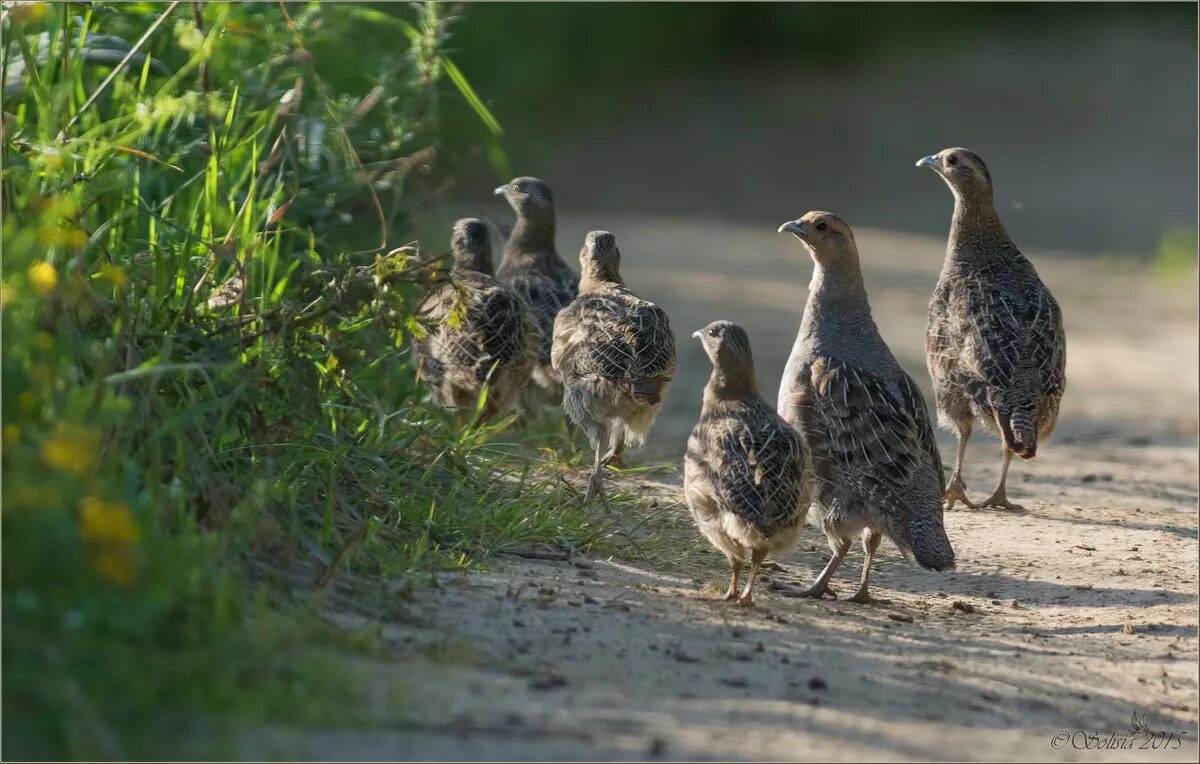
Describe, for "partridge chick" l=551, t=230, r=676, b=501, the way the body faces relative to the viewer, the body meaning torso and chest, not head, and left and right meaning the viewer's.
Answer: facing away from the viewer

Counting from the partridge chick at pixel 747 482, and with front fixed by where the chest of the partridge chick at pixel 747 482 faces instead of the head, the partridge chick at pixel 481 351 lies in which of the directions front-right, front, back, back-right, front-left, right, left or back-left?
front

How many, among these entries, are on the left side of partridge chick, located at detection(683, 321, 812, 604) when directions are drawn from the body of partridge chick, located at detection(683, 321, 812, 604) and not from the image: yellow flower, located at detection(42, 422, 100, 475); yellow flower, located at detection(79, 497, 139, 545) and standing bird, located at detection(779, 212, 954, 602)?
2

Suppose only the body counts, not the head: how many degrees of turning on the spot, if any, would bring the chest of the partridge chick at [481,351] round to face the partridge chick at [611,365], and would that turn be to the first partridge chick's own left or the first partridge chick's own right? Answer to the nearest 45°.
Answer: approximately 135° to the first partridge chick's own right

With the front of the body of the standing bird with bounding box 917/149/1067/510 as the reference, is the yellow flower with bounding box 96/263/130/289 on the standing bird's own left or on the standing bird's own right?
on the standing bird's own left

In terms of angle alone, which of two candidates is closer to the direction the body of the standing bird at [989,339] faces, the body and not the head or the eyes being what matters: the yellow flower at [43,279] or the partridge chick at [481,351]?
the partridge chick

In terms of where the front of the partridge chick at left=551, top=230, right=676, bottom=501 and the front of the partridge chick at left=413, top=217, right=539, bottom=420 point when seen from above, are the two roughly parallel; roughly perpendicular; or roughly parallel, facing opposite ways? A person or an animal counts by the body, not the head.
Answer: roughly parallel

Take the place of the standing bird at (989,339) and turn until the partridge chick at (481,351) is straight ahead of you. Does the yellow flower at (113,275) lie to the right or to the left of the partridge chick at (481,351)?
left

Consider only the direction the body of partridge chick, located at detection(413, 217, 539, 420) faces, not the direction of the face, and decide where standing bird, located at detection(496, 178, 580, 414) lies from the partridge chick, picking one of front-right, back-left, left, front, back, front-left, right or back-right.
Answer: front

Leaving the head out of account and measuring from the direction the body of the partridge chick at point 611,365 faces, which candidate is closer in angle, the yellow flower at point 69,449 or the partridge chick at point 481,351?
the partridge chick

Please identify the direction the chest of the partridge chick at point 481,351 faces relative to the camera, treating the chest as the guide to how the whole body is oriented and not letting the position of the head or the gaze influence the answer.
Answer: away from the camera

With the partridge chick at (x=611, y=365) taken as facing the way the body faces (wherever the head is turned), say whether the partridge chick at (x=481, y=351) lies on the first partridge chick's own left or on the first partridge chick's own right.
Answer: on the first partridge chick's own left

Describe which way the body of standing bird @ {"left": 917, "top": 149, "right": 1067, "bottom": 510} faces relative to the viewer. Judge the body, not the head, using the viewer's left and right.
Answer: facing away from the viewer and to the left of the viewer

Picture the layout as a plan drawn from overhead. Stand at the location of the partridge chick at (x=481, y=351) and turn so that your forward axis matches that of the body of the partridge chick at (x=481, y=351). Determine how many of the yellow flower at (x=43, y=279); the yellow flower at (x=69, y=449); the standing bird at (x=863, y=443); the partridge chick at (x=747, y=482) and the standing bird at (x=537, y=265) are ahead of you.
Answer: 1

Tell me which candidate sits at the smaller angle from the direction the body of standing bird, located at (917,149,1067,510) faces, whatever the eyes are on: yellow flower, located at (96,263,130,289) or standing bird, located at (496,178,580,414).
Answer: the standing bird

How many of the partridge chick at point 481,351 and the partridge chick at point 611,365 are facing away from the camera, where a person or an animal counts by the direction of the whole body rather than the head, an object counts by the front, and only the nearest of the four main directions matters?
2

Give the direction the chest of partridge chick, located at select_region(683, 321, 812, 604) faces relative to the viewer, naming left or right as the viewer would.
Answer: facing away from the viewer and to the left of the viewer

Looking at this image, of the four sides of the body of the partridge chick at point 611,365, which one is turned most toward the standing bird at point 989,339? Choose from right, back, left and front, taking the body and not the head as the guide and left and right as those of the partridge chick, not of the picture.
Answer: right

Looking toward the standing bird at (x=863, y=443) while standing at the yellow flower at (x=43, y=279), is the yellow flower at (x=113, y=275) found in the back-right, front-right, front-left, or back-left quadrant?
front-left
